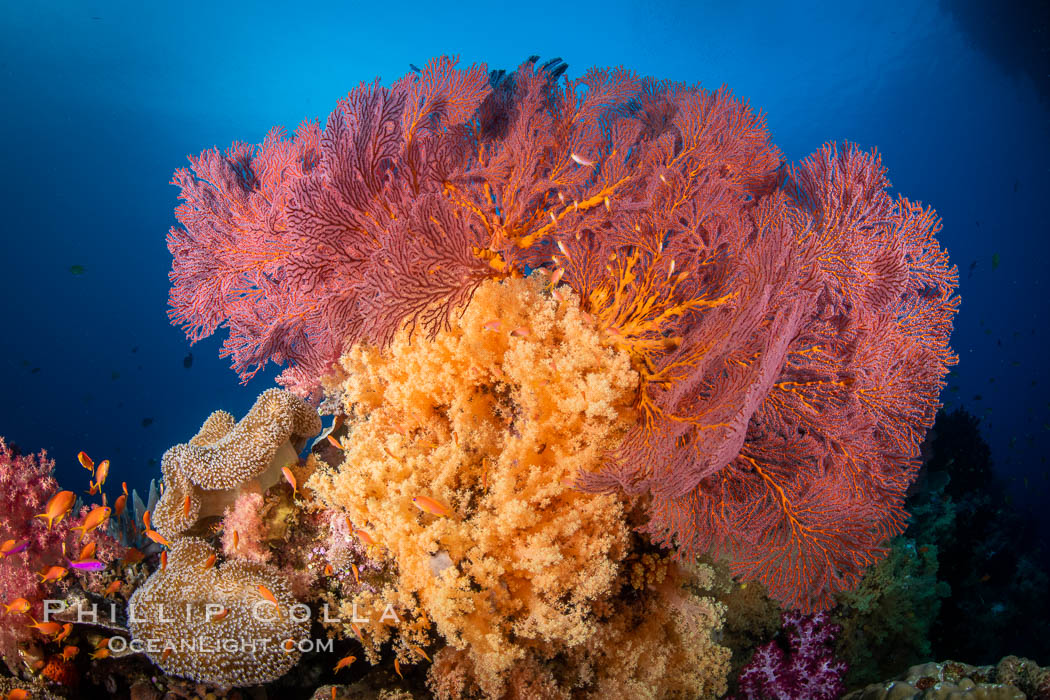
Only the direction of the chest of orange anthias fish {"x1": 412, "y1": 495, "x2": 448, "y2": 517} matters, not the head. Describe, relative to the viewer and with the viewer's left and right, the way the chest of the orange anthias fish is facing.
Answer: facing to the left of the viewer
